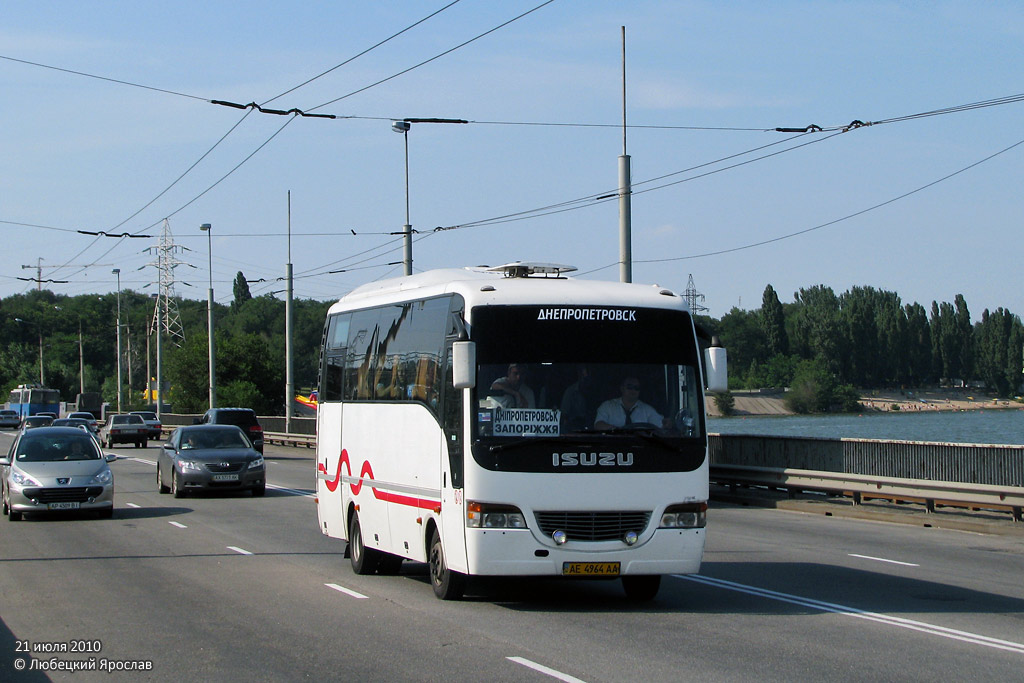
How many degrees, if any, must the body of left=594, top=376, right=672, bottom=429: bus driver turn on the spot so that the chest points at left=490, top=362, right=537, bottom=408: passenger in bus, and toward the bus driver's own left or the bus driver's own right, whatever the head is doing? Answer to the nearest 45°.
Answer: approximately 90° to the bus driver's own right

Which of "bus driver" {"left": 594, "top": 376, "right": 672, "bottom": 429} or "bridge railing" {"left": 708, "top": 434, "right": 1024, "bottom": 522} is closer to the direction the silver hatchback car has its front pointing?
the bus driver

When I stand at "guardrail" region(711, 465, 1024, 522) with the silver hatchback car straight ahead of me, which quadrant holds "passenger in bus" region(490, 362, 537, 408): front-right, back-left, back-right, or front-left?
front-left

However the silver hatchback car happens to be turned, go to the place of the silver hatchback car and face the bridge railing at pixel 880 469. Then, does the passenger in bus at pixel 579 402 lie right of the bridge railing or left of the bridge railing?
right

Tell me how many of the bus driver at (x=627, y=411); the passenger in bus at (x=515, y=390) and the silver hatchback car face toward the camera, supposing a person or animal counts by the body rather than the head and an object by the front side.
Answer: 3

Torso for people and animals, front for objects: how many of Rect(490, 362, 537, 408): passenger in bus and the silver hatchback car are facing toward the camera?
2

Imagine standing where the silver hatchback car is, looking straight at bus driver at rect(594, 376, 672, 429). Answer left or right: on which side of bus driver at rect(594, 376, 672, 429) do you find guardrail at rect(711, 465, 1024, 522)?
left

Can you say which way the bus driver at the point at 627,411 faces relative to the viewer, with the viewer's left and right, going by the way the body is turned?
facing the viewer

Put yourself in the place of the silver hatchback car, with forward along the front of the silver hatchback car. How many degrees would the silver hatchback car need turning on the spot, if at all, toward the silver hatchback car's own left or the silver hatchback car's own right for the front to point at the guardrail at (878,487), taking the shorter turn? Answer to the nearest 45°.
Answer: approximately 90° to the silver hatchback car's own left

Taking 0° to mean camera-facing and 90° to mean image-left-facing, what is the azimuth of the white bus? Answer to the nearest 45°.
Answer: approximately 315°

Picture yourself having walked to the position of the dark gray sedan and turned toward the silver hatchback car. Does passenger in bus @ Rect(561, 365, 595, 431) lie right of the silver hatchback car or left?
left

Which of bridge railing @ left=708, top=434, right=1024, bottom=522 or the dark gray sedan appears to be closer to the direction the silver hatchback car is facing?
the bridge railing

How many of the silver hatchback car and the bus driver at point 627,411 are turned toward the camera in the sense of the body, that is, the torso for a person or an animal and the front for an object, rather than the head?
2

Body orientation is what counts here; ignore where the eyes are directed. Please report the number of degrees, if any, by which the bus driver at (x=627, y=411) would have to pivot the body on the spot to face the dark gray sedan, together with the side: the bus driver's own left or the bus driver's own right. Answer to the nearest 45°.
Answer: approximately 135° to the bus driver's own right
